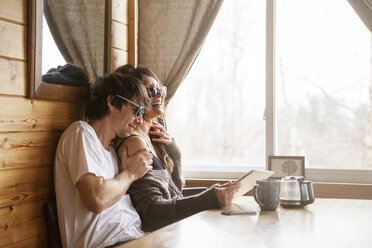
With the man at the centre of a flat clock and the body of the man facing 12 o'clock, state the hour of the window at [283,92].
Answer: The window is roughly at 11 o'clock from the man.

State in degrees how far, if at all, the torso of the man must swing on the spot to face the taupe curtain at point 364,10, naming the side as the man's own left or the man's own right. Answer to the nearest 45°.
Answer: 0° — they already face it

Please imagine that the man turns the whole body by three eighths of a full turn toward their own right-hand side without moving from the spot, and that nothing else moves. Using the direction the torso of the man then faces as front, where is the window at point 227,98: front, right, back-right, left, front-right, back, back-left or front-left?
back

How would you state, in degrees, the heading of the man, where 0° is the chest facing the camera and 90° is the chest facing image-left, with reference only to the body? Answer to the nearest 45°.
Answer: approximately 270°

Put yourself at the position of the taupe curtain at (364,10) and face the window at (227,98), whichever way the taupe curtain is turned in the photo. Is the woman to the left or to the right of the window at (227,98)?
left

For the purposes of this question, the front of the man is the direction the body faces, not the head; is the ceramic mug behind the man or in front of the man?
in front
